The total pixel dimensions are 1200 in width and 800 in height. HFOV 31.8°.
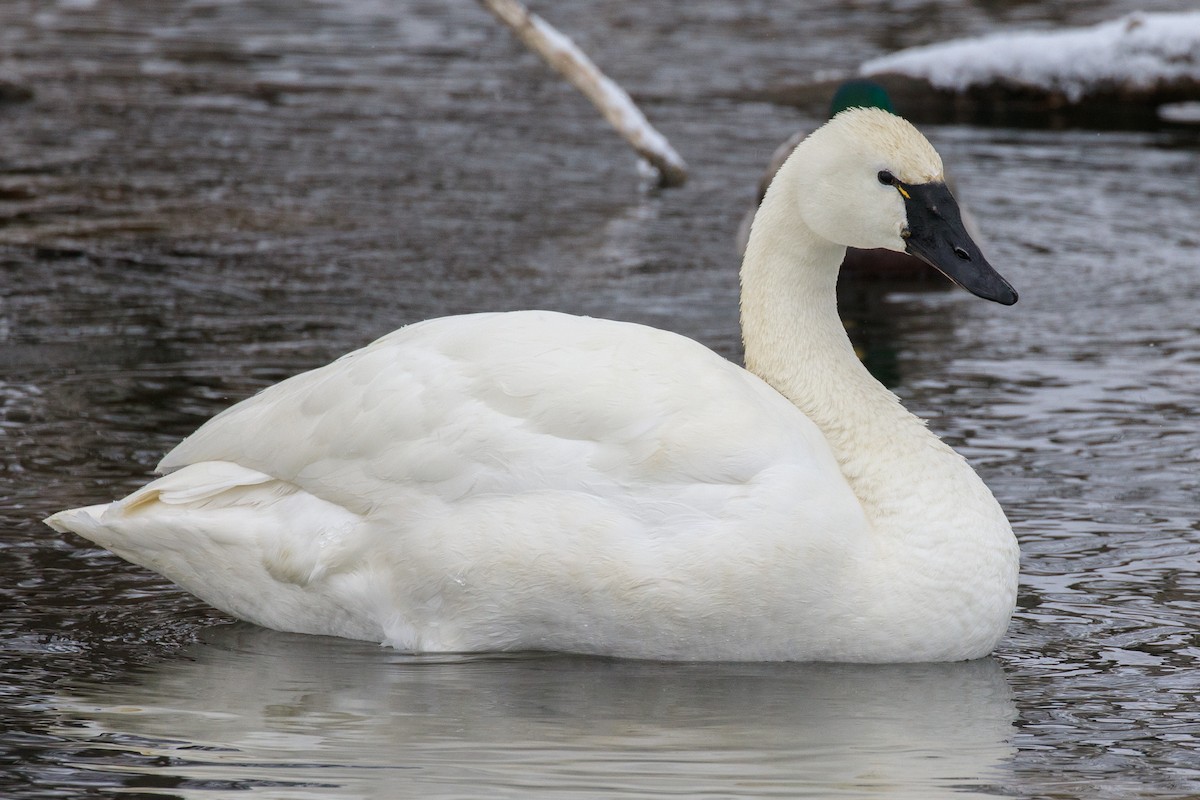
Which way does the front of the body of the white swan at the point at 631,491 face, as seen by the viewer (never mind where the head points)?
to the viewer's right

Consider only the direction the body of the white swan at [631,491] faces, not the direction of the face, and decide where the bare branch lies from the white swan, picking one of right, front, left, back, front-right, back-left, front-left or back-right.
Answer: left
